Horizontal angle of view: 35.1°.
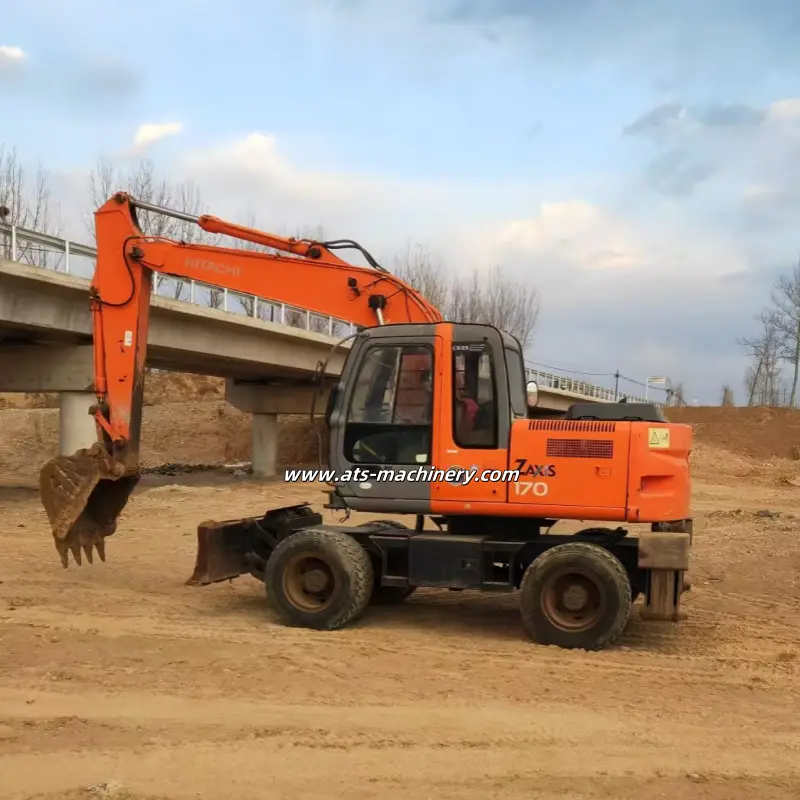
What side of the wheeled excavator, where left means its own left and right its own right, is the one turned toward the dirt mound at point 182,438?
right

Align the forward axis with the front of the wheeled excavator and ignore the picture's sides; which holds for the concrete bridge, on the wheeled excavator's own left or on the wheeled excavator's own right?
on the wheeled excavator's own right

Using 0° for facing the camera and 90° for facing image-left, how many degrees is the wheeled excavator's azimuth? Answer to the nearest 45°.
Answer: approximately 90°

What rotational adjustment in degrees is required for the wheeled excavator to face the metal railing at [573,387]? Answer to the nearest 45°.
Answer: approximately 90° to its right
